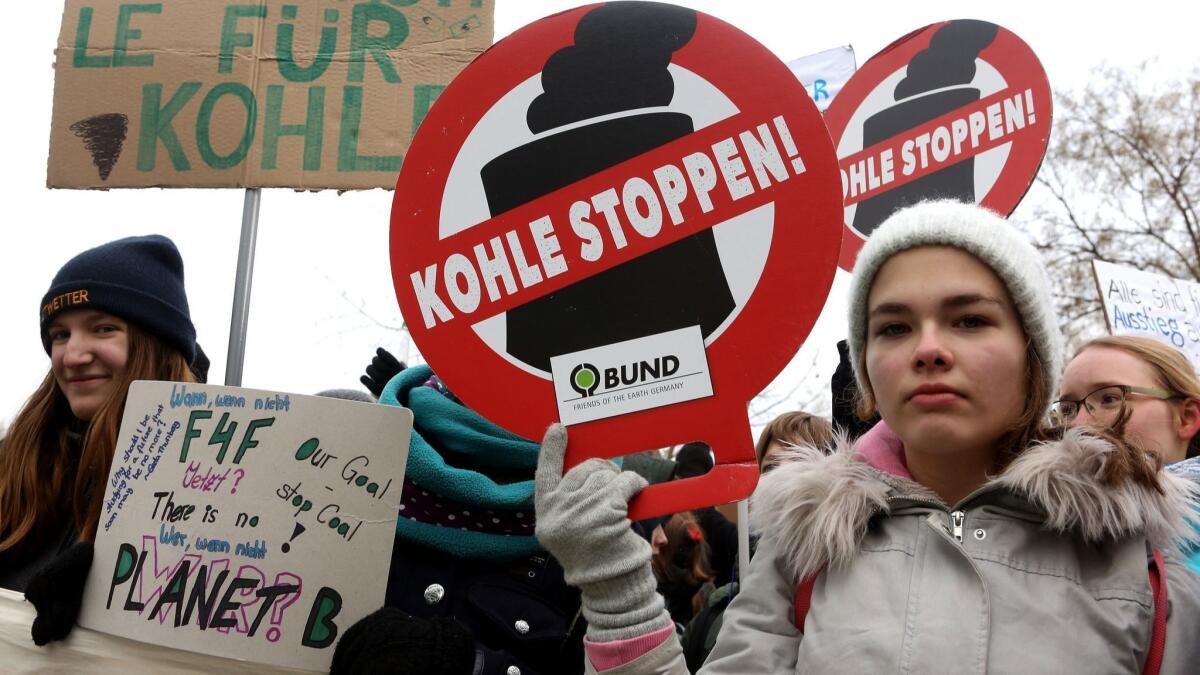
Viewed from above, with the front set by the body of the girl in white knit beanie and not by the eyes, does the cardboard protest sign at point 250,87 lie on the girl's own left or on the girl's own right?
on the girl's own right

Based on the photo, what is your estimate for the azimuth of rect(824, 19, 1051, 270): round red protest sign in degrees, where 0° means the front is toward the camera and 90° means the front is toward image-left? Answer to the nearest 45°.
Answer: approximately 0°

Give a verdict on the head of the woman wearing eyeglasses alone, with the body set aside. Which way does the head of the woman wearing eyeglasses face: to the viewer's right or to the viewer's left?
to the viewer's left

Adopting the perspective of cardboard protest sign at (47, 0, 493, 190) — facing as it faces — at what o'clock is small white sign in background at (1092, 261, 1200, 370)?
The small white sign in background is roughly at 9 o'clock from the cardboard protest sign.

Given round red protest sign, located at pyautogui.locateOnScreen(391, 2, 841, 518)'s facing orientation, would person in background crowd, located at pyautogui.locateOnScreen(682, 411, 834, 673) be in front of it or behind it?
behind

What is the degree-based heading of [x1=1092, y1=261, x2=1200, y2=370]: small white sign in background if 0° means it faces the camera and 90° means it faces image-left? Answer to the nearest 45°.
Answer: approximately 0°

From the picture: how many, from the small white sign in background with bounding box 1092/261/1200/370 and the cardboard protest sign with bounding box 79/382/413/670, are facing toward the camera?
2
